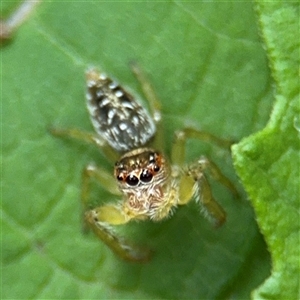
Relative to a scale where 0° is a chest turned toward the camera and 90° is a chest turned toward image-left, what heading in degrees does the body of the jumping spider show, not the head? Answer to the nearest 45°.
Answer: approximately 0°
